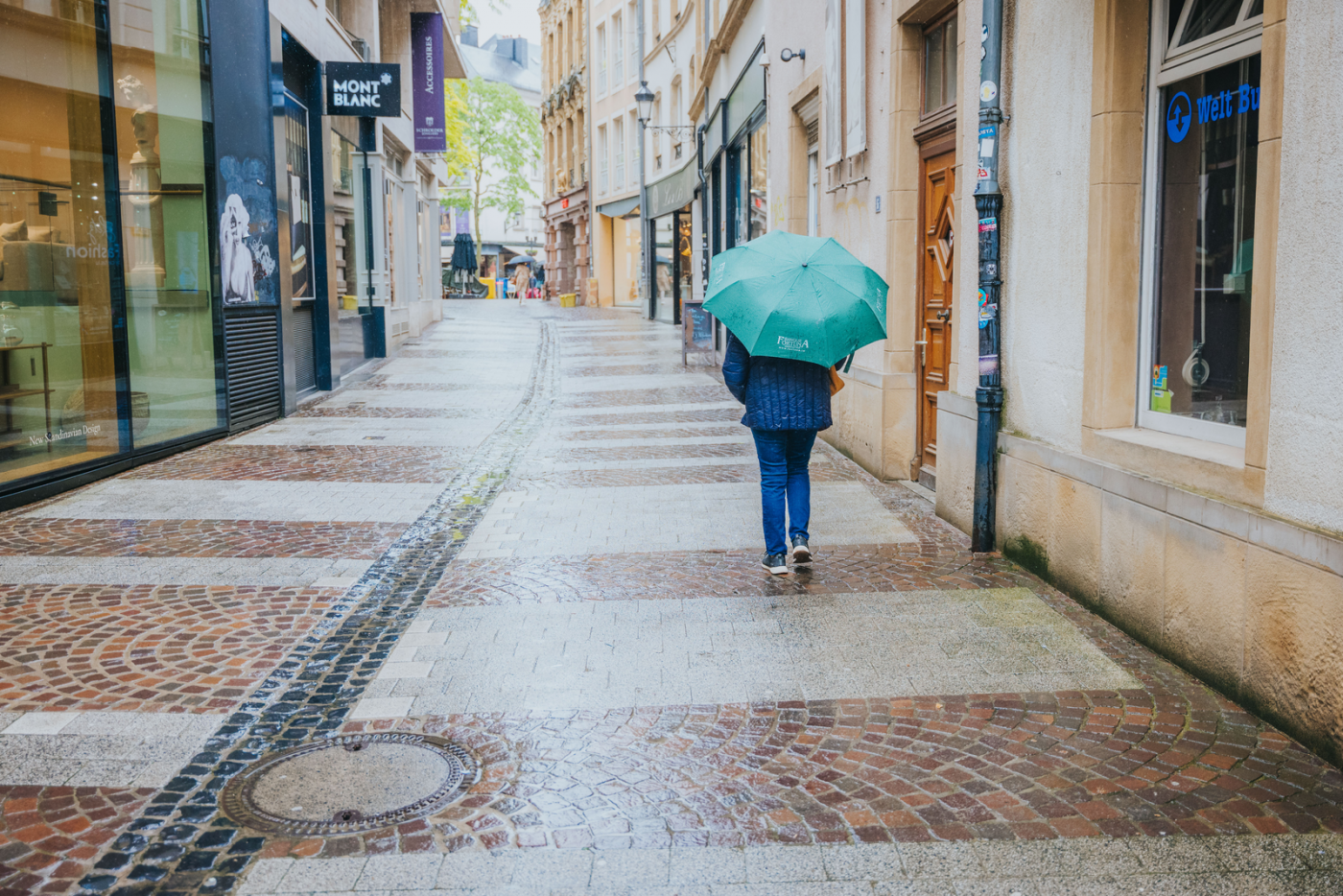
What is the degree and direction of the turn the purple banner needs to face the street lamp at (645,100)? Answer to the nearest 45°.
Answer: approximately 90° to its left

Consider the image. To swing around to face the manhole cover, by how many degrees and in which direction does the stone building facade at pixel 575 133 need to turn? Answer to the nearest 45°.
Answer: approximately 45° to its left

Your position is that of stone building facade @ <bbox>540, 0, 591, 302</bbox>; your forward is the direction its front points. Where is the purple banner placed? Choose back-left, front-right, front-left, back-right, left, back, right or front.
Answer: front-left

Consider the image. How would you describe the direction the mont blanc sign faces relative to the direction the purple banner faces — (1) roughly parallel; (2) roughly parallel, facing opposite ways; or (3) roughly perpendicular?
roughly parallel

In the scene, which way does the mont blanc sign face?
toward the camera

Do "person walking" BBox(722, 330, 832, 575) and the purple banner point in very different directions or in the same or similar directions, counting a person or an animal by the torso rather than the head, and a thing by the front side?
very different directions

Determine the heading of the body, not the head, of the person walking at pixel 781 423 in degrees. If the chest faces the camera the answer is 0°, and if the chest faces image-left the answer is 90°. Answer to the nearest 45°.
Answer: approximately 180°

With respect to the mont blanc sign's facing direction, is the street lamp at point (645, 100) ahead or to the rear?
to the rear

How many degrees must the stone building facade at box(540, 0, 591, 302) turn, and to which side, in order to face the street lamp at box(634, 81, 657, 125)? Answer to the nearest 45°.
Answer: approximately 45° to its left

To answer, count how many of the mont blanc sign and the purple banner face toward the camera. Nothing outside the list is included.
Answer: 2

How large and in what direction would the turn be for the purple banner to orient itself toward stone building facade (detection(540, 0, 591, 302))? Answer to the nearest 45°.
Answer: approximately 180°

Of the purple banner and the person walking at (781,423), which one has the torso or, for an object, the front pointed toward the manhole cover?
the purple banner

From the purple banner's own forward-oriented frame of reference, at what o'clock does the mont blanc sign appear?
The mont blanc sign is roughly at 12 o'clock from the purple banner.

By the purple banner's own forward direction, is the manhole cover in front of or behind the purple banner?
in front

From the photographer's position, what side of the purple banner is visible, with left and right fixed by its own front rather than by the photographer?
front

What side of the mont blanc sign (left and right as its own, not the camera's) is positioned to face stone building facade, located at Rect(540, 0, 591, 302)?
back

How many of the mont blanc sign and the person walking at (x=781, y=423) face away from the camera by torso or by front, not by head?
1

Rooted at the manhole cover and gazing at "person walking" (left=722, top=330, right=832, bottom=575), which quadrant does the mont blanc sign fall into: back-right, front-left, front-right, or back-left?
front-left

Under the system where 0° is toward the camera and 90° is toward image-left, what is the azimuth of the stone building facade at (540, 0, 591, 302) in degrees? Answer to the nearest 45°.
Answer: approximately 45°
